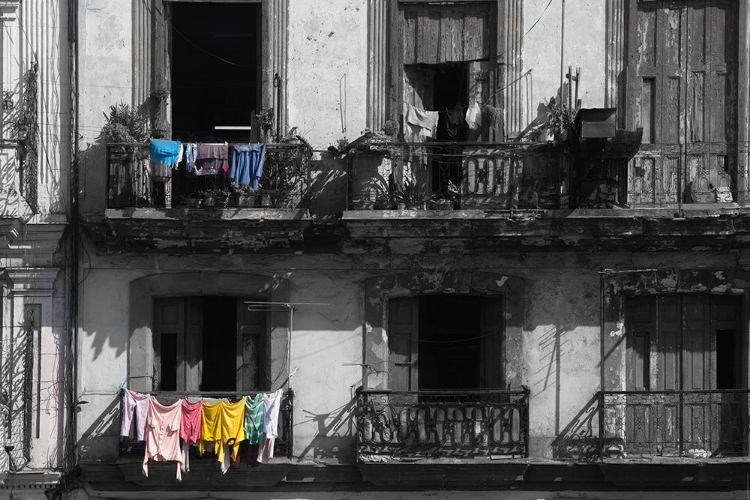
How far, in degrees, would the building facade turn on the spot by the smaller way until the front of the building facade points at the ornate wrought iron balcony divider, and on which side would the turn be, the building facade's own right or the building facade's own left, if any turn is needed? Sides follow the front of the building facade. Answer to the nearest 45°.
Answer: approximately 90° to the building facade's own right

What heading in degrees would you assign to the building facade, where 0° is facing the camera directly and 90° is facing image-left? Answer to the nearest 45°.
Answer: approximately 0°

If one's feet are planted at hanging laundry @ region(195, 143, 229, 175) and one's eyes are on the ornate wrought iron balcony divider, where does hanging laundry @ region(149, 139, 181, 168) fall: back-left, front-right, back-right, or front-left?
front-left

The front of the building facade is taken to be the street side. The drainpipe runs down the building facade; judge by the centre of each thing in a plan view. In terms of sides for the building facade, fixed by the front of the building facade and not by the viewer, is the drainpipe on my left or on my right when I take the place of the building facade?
on my right
